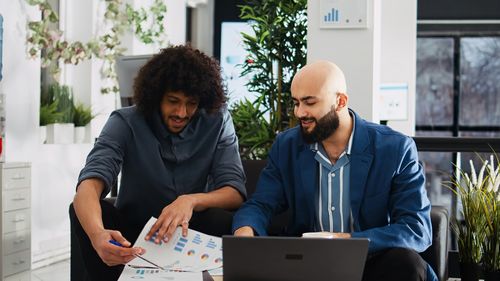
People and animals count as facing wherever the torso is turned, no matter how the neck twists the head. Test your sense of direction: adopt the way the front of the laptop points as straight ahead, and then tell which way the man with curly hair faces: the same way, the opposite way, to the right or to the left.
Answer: the opposite way

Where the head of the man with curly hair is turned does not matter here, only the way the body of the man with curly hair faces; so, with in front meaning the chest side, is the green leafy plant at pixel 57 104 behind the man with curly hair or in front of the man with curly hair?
behind

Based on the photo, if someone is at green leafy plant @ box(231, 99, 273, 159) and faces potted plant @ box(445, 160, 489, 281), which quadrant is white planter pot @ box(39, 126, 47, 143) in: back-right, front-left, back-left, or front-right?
back-right

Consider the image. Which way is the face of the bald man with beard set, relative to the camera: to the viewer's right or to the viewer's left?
to the viewer's left

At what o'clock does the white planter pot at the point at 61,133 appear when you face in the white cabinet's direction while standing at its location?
The white planter pot is roughly at 8 o'clock from the white cabinet.

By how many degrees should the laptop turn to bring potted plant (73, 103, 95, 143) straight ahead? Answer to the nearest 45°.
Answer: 0° — it already faces it

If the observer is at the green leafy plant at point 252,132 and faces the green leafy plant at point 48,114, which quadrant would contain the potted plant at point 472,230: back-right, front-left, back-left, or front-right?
back-left

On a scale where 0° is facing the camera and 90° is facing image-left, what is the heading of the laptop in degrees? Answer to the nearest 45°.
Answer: approximately 180°

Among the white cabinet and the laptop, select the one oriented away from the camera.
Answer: the laptop

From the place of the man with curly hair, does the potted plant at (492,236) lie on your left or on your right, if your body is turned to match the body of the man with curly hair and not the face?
on your left

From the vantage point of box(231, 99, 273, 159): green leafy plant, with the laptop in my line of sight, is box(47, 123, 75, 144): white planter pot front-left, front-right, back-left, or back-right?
back-right
